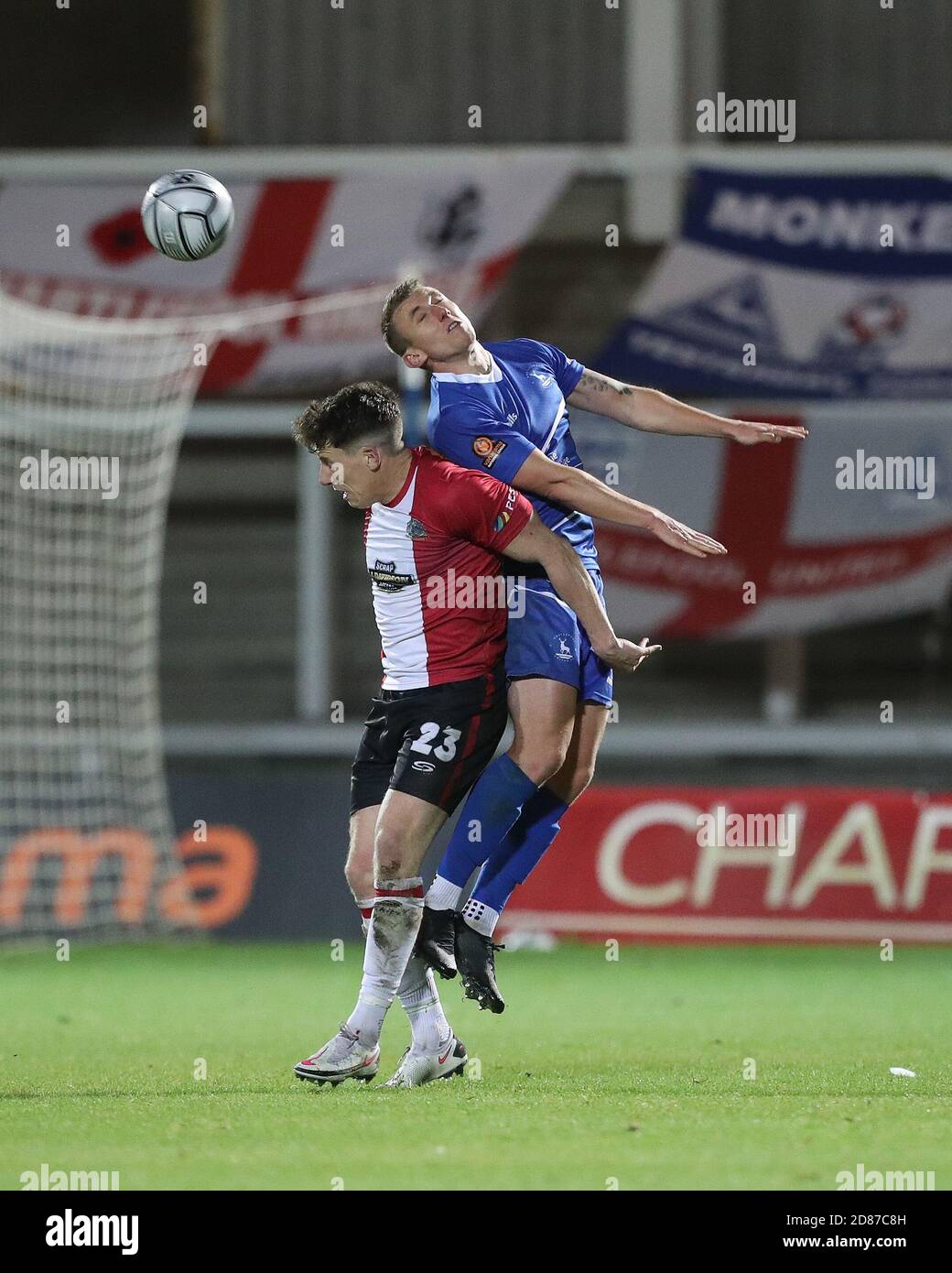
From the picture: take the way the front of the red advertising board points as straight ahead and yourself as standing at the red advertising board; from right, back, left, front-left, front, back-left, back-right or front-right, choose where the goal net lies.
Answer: right

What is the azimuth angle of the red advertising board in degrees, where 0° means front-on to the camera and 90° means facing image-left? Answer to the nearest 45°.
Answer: approximately 0°

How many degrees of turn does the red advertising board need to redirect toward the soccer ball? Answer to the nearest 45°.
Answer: approximately 45° to its right
